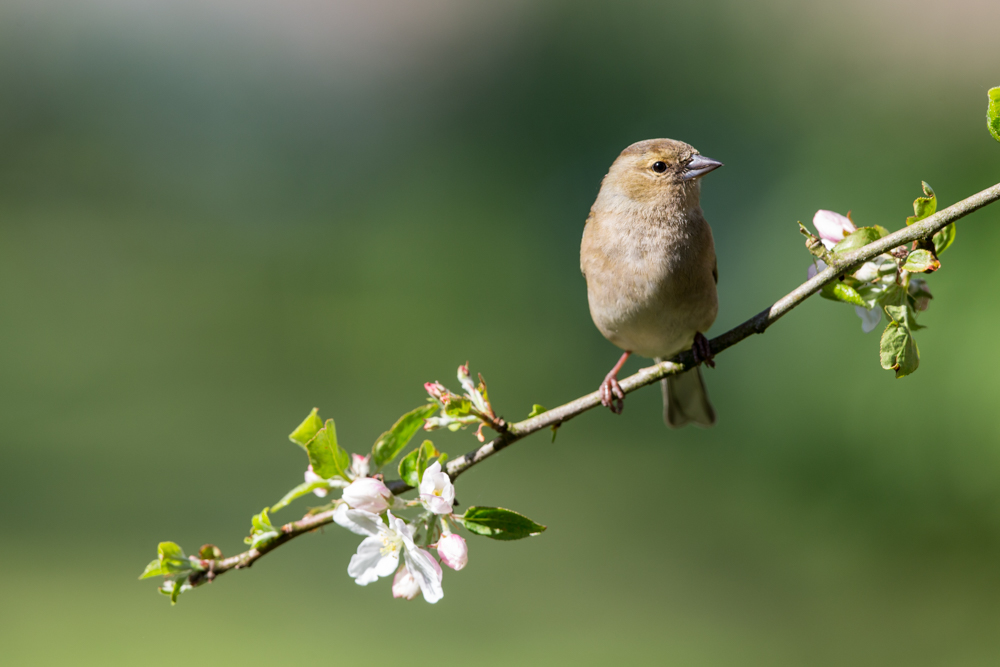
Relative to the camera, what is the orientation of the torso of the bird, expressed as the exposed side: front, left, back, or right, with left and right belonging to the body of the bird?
front

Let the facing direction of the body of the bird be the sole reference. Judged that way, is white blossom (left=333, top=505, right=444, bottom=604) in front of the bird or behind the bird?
in front

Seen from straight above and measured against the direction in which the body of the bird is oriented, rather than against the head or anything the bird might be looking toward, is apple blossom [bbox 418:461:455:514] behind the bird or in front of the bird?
in front
